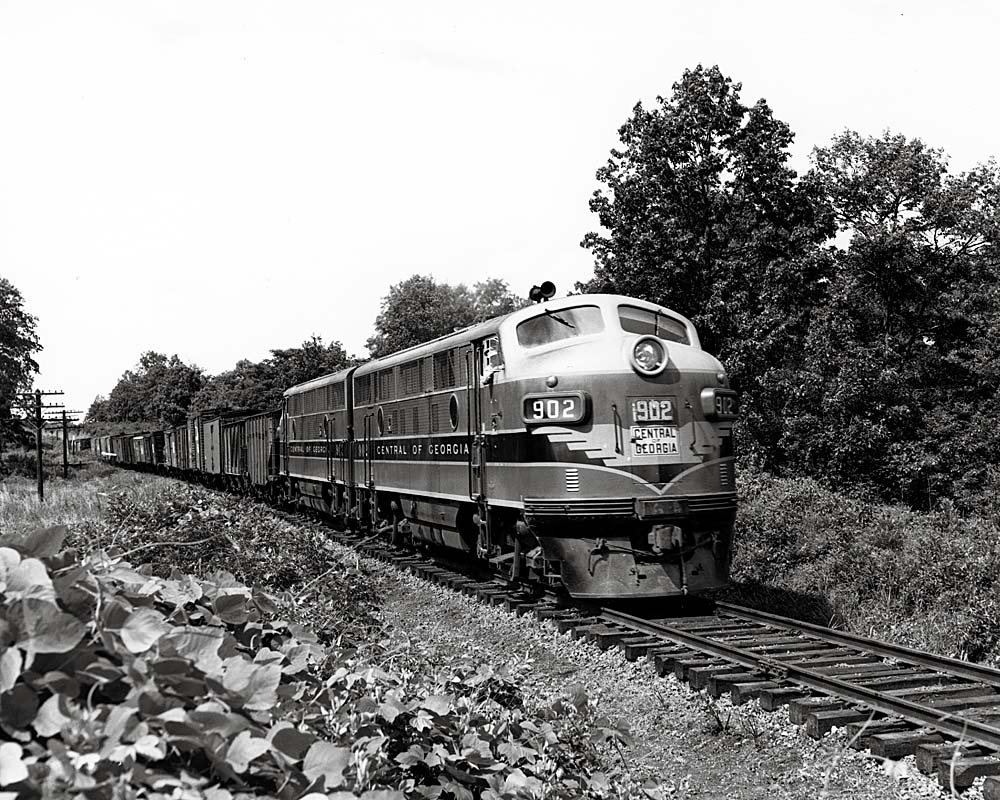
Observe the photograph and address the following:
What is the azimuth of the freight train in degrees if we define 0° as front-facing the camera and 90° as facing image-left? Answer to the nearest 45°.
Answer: approximately 315°

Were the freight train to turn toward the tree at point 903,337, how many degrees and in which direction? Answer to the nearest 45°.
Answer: approximately 90° to its left

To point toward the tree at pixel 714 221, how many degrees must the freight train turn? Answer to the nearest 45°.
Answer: approximately 135° to its left
